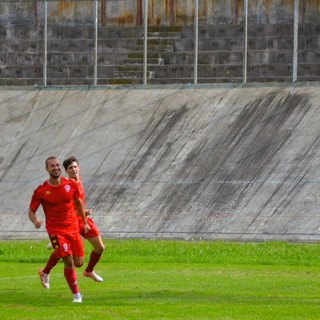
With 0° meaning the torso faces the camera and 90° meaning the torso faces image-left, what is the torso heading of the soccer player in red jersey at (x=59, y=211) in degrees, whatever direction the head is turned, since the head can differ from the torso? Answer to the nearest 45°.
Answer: approximately 315°

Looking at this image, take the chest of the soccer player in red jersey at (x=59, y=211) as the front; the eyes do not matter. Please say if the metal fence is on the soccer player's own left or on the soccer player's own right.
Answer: on the soccer player's own left

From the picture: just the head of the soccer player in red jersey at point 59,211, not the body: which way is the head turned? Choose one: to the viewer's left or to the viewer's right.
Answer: to the viewer's right

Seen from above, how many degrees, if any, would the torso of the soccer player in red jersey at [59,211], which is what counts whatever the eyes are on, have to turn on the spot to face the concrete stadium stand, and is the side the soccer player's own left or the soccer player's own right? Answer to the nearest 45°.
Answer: approximately 135° to the soccer player's own left
